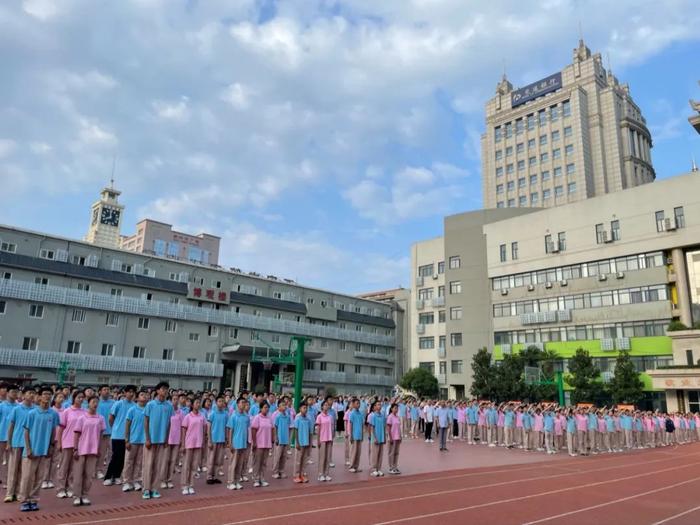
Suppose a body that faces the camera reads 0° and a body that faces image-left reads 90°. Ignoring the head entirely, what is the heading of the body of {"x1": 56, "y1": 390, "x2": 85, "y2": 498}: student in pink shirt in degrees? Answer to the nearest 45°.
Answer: approximately 315°

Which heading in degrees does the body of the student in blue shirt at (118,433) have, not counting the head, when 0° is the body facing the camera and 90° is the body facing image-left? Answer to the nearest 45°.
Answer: approximately 315°

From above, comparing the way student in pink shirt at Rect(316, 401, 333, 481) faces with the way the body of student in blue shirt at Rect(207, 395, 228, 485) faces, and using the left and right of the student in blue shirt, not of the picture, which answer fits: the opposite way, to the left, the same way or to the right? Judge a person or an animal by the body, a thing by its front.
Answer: the same way

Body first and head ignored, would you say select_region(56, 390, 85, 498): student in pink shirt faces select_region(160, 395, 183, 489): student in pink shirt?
no

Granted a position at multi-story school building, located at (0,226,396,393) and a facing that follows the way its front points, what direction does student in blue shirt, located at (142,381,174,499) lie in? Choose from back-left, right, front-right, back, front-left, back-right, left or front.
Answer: front-right

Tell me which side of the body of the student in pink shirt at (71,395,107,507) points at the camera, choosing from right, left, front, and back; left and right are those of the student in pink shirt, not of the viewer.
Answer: front

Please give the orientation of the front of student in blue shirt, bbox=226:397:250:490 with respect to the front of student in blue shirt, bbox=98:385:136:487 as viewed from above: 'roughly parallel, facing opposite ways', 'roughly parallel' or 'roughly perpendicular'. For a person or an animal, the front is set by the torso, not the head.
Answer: roughly parallel

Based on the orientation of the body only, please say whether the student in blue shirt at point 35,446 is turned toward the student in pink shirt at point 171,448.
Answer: no

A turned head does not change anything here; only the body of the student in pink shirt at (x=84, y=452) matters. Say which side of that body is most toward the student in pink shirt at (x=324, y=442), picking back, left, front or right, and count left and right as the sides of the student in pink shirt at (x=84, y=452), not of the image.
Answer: left

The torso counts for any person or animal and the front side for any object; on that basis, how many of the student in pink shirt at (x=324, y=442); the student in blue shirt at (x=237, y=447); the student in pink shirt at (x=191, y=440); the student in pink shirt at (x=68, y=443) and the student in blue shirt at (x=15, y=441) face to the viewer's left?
0

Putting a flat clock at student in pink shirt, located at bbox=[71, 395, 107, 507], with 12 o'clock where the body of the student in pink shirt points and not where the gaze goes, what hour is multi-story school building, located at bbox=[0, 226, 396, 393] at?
The multi-story school building is roughly at 6 o'clock from the student in pink shirt.

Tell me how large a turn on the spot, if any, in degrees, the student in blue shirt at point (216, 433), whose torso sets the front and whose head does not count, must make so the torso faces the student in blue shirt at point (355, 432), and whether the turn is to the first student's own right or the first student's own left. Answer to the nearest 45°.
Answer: approximately 90° to the first student's own left

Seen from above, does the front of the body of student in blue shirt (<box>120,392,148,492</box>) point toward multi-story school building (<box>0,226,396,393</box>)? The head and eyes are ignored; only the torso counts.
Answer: no

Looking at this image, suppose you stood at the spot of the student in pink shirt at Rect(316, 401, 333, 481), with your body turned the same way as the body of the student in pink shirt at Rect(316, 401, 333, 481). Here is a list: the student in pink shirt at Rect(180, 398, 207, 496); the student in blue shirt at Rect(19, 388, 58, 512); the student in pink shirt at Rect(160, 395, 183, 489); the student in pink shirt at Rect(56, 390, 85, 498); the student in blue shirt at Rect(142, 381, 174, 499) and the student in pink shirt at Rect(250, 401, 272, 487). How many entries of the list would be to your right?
6
